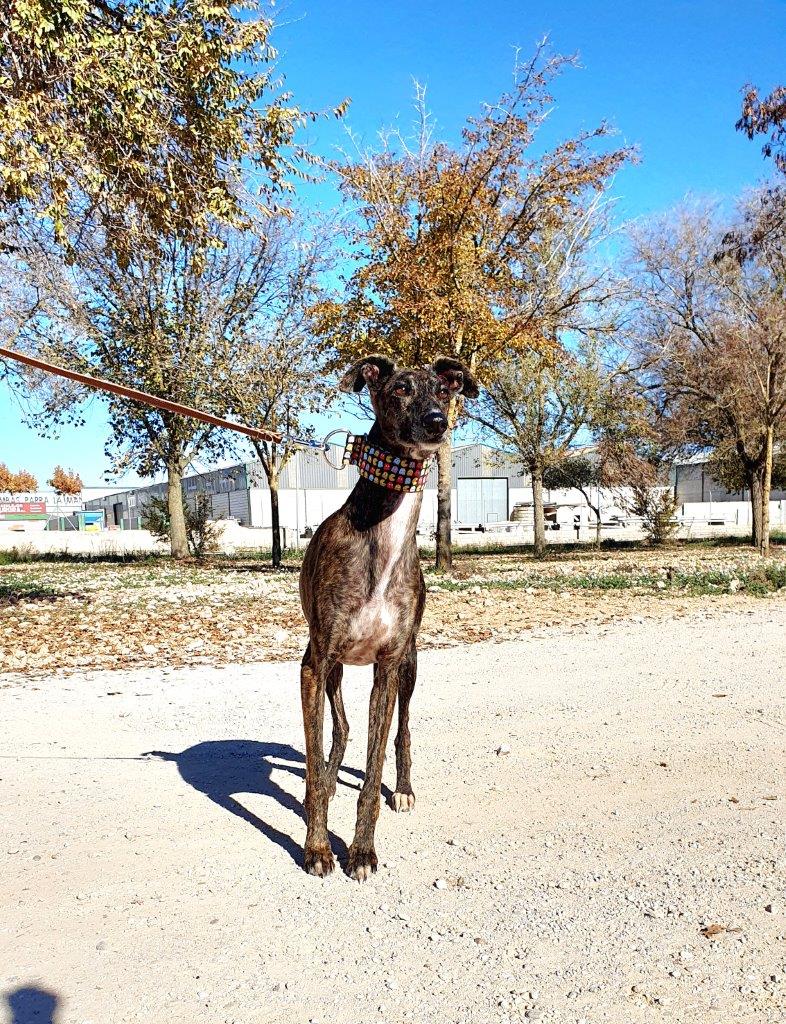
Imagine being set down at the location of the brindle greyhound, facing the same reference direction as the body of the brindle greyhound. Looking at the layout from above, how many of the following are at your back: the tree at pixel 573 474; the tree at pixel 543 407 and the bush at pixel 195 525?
3

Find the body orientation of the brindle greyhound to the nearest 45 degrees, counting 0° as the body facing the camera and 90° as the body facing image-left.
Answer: approximately 0°

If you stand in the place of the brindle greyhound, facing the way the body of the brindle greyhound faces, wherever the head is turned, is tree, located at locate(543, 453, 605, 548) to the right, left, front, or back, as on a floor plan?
back

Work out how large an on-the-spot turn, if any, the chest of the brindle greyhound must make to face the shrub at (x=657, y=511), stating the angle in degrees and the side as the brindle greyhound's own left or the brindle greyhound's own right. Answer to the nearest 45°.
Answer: approximately 180°

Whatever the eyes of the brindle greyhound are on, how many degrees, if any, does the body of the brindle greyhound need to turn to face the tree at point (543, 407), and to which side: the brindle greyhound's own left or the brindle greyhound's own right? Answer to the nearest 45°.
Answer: approximately 180°

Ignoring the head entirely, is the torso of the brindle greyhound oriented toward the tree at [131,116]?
no

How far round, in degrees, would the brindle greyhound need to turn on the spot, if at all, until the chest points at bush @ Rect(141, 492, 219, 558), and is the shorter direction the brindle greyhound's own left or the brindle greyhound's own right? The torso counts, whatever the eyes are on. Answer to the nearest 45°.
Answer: approximately 180°

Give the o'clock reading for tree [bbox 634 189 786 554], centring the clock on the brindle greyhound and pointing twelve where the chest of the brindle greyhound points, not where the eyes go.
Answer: The tree is roughly at 7 o'clock from the brindle greyhound.
